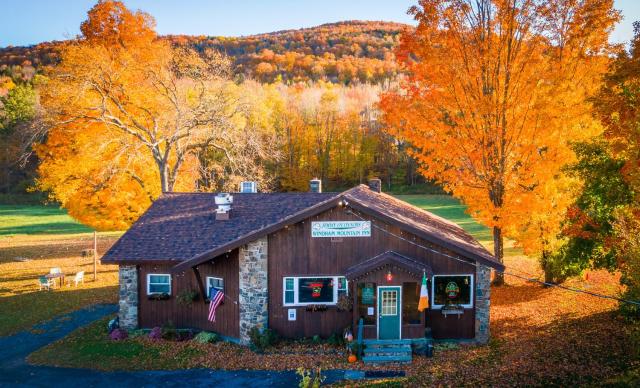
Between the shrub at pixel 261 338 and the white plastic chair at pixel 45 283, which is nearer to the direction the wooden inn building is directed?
the shrub

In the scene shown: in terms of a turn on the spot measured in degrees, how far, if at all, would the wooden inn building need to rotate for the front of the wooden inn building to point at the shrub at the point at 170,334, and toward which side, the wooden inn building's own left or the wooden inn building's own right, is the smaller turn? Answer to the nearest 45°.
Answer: approximately 90° to the wooden inn building's own right

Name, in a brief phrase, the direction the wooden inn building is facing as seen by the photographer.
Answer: facing the viewer

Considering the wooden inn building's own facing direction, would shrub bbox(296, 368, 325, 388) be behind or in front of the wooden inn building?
in front

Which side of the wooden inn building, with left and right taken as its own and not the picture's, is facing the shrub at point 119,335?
right

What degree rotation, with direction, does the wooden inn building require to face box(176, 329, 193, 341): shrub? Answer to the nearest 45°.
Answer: approximately 90° to its right

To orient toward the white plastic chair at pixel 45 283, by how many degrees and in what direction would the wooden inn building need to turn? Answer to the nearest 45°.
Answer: approximately 135° to its right

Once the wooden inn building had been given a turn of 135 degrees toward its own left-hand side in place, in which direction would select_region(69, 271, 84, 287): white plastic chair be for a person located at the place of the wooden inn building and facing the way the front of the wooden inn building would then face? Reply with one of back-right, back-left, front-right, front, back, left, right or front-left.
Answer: left
